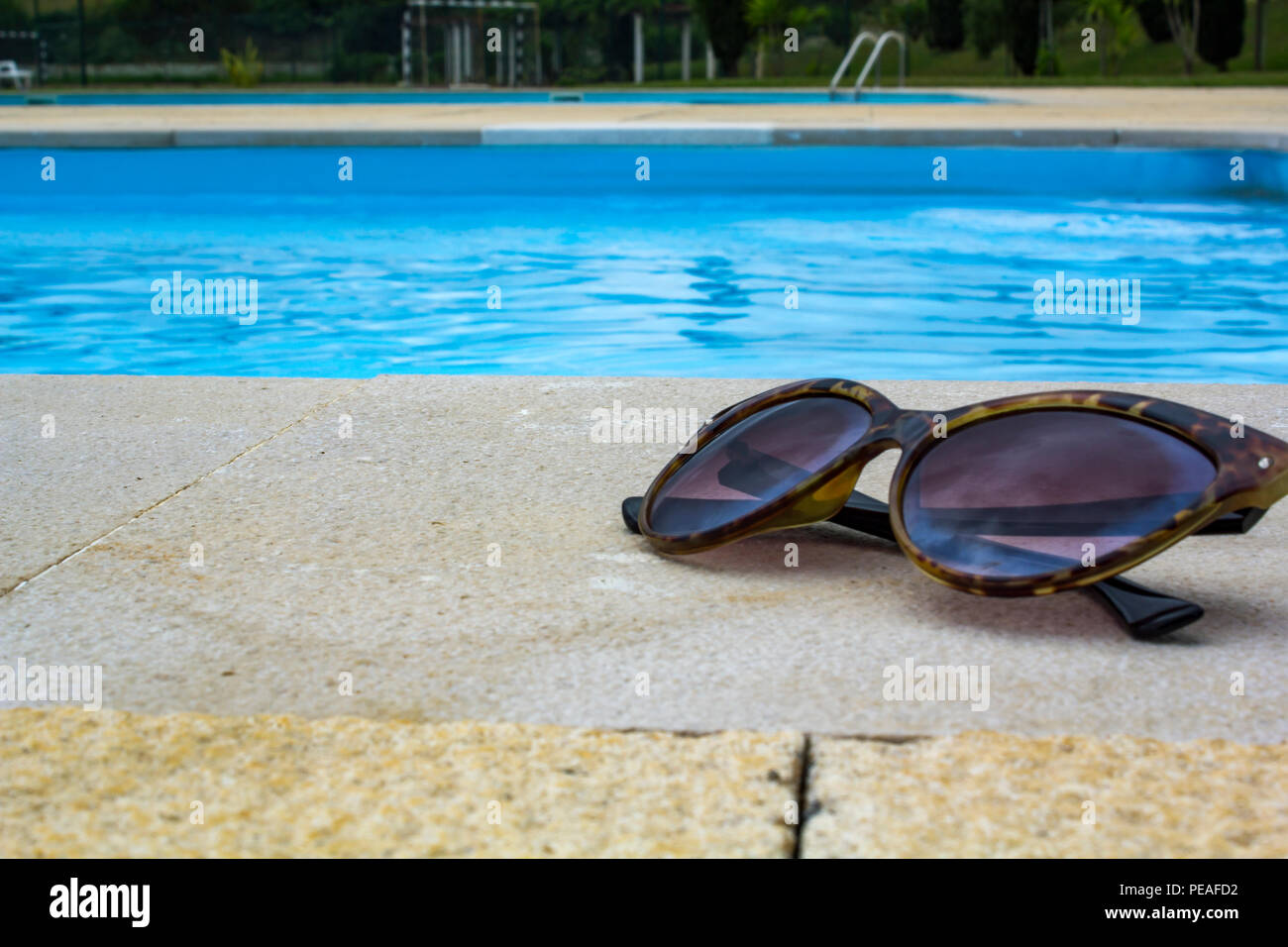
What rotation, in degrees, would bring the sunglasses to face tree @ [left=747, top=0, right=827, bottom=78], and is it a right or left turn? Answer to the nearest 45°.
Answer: approximately 135° to its right

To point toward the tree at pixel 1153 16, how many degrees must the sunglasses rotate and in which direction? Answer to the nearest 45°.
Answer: approximately 135° to its right

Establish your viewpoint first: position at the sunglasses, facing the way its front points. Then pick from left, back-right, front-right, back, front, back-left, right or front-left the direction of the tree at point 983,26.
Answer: back-right

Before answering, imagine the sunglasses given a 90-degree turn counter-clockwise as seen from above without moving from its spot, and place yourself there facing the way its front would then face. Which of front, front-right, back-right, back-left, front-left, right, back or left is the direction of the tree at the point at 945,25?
back-left

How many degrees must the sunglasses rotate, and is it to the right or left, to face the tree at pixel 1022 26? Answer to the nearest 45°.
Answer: approximately 135° to its right

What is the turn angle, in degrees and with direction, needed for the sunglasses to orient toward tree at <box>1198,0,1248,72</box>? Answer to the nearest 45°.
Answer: approximately 135° to its right

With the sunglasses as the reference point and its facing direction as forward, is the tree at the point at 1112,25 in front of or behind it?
behind

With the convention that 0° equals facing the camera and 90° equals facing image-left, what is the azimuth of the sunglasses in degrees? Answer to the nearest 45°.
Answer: approximately 45°

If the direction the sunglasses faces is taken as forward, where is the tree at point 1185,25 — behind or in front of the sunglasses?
behind
